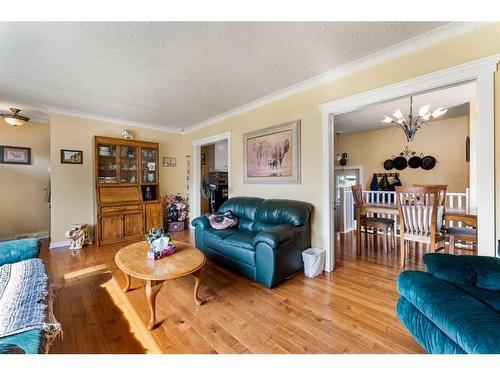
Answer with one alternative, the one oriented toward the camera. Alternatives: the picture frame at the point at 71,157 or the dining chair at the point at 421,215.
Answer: the picture frame

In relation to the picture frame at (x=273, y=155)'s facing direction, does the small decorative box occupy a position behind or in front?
in front

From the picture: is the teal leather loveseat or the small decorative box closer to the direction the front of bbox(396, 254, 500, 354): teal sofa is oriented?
the small decorative box

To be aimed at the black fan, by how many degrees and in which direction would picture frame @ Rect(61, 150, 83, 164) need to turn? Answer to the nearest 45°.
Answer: approximately 90° to its left

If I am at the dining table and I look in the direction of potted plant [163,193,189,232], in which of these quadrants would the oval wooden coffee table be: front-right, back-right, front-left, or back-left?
front-left

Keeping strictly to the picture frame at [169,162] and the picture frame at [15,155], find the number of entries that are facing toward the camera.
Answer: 2

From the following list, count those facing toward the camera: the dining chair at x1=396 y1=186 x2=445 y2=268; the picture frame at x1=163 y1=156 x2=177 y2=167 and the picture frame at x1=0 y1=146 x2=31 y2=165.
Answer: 2

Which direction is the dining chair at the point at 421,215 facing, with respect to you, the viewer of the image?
facing away from the viewer and to the right of the viewer

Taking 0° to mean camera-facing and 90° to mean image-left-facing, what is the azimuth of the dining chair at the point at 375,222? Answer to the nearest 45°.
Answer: approximately 315°

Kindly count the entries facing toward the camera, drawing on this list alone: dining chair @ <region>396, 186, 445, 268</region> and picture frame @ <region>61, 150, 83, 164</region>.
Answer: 1

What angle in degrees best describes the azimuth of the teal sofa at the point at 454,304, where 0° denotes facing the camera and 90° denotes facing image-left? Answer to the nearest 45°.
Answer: approximately 45°

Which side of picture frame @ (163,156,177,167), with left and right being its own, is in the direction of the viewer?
front

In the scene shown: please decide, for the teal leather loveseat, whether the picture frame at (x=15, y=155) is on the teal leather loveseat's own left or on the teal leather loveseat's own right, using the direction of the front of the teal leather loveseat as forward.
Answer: on the teal leather loveseat's own right
